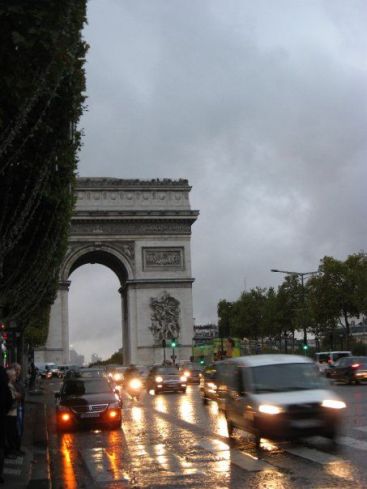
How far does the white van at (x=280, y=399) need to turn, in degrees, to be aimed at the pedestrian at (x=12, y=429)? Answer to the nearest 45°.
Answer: approximately 135° to its right

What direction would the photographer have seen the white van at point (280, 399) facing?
facing the viewer and to the right of the viewer

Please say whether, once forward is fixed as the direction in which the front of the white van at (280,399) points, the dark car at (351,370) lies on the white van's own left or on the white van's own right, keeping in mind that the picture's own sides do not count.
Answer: on the white van's own left

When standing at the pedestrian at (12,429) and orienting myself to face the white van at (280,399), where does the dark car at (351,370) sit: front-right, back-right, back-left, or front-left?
front-left
